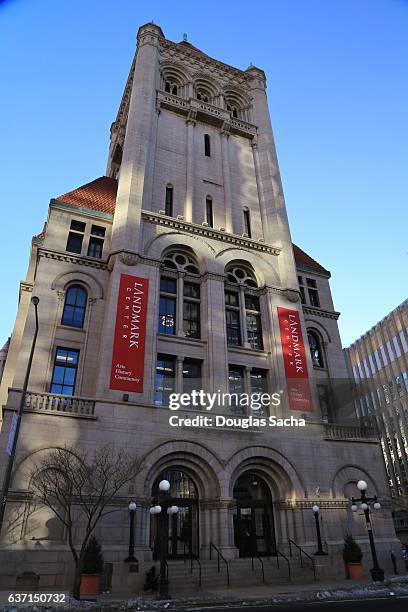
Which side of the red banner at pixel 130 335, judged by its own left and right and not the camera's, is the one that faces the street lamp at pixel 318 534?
left

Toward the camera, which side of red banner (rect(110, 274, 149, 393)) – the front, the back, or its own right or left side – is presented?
front

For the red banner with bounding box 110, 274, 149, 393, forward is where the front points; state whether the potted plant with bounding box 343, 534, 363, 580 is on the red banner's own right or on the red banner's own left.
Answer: on the red banner's own left

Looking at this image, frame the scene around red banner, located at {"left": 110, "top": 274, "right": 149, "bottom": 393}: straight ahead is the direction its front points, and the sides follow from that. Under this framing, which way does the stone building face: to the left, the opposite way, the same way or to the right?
the same way

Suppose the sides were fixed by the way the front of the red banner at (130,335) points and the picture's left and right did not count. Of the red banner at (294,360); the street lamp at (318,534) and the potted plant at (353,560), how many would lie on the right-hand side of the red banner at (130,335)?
0

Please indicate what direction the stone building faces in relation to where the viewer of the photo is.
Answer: facing the viewer
